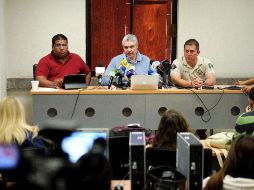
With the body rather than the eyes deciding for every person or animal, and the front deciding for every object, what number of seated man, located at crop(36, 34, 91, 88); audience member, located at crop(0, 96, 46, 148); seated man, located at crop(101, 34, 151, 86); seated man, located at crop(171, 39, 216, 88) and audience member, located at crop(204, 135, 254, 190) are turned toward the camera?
3

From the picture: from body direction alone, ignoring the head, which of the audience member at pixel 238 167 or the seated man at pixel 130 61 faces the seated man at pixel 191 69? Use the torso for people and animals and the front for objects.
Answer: the audience member

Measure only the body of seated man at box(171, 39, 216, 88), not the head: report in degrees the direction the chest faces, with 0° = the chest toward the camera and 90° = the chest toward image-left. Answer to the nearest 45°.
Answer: approximately 0°

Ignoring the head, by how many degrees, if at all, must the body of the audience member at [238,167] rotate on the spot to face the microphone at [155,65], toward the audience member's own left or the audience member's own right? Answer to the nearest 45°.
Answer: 0° — they already face it

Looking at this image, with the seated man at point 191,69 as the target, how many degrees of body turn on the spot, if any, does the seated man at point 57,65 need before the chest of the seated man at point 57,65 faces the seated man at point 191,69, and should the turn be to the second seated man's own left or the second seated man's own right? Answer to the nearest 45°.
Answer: approximately 90° to the second seated man's own left

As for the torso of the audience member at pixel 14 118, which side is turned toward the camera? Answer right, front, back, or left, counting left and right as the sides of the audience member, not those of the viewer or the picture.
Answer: back

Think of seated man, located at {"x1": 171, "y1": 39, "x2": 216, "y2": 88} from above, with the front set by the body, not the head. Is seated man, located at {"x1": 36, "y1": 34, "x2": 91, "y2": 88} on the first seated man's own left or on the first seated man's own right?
on the first seated man's own right

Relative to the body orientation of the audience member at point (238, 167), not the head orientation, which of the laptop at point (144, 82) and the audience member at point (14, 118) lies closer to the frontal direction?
the laptop

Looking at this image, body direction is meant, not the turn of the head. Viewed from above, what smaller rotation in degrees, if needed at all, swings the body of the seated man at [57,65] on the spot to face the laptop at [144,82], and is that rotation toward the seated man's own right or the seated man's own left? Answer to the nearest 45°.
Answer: approximately 45° to the seated man's own left

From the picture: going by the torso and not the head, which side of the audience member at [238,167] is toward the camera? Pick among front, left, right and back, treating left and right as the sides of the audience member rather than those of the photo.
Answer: back

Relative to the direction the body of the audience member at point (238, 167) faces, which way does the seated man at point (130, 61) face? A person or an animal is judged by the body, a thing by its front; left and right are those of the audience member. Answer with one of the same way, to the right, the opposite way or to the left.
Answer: the opposite way

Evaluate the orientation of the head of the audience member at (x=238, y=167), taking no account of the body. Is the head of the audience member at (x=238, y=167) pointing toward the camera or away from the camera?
away from the camera
